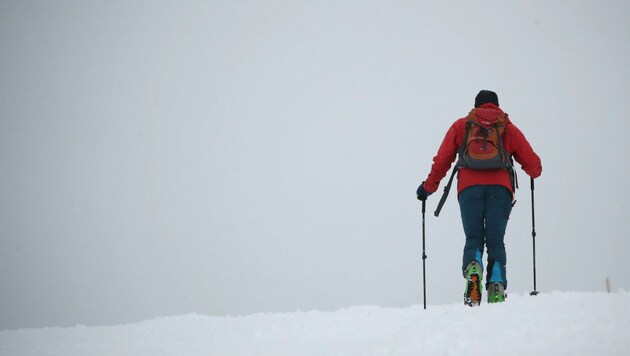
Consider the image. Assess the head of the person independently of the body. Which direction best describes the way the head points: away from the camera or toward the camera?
away from the camera

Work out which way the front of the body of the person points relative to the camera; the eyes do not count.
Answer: away from the camera
